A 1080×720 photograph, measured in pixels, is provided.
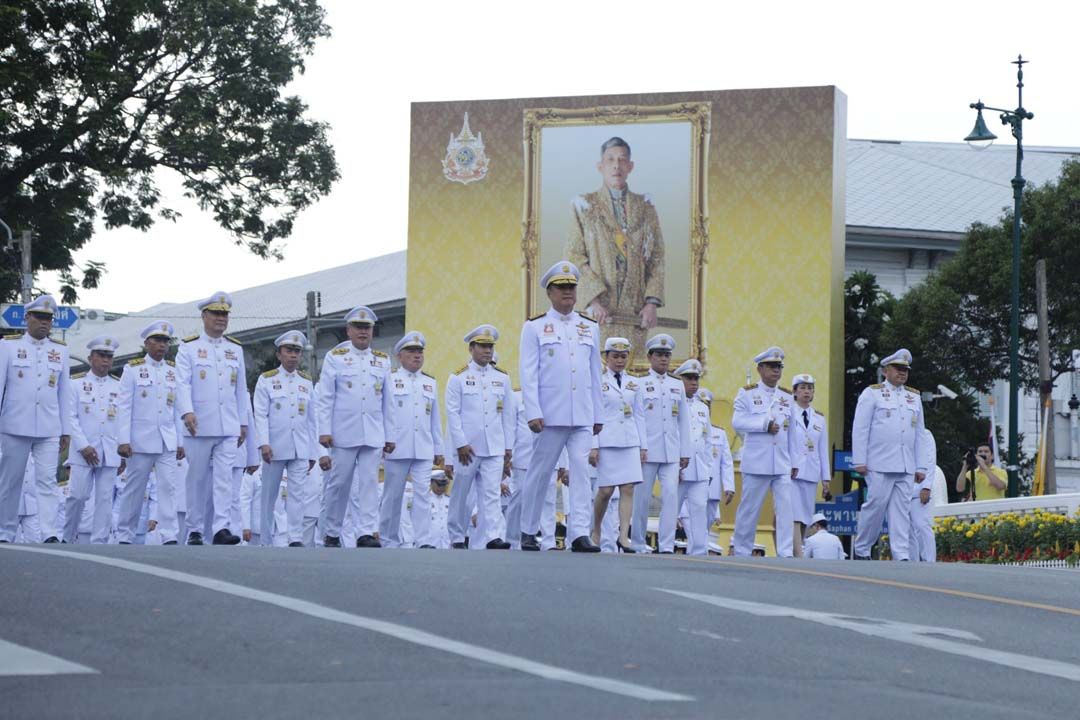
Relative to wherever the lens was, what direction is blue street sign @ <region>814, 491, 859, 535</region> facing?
facing the viewer

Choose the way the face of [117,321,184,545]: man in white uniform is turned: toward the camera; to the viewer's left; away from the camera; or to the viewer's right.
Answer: toward the camera

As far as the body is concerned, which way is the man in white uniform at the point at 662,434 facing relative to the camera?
toward the camera

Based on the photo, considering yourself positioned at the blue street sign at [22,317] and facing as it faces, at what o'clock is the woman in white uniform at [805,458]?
The woman in white uniform is roughly at 11 o'clock from the blue street sign.

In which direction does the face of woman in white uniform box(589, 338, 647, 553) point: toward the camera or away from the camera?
toward the camera

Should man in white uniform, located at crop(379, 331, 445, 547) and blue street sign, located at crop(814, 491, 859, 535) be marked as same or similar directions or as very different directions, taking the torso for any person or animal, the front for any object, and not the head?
same or similar directions

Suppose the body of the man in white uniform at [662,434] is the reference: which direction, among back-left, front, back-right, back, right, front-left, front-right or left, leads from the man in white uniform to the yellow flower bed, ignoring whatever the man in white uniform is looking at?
back-left

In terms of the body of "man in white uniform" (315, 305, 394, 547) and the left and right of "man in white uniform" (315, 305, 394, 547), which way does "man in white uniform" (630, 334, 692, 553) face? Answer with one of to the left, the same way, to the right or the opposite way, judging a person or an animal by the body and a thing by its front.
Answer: the same way

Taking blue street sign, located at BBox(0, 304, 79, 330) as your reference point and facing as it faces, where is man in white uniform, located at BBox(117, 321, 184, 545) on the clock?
The man in white uniform is roughly at 12 o'clock from the blue street sign.

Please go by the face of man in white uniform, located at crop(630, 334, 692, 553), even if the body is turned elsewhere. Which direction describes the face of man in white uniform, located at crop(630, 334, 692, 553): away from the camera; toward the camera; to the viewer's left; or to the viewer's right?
toward the camera

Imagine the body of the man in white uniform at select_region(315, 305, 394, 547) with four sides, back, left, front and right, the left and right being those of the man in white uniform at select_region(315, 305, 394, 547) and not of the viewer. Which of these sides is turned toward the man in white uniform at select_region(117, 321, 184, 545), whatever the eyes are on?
right

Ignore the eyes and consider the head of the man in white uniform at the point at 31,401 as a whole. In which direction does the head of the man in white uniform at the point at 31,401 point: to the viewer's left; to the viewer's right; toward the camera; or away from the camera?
toward the camera

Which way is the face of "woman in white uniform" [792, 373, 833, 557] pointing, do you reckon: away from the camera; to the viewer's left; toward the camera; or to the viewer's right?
toward the camera

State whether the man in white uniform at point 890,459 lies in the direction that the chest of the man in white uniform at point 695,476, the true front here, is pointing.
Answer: no
